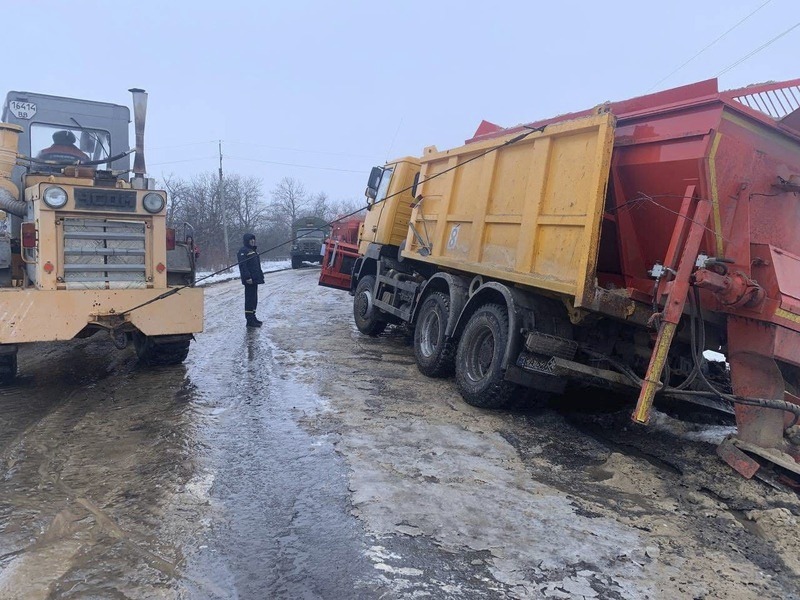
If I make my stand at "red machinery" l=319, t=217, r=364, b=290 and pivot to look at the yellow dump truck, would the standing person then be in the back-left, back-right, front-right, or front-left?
front-right

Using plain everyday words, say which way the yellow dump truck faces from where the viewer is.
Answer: facing away from the viewer and to the left of the viewer

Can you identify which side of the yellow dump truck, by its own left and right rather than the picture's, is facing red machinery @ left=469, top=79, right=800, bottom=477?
back

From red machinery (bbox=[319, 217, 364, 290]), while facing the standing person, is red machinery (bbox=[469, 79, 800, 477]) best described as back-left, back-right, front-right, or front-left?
front-left

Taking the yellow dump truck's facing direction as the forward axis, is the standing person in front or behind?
in front

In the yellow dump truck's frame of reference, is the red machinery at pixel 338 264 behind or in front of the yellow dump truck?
in front

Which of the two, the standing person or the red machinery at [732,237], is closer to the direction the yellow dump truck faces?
the standing person
